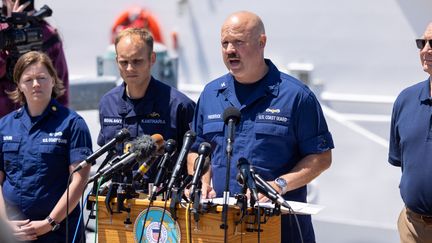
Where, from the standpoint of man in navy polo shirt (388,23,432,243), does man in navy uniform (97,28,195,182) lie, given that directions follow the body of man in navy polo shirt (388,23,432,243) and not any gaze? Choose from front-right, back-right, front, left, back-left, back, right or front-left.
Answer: front-right

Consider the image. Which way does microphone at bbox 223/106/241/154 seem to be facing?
away from the camera

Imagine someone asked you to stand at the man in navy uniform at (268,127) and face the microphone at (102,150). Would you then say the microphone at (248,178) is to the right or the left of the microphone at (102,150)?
left

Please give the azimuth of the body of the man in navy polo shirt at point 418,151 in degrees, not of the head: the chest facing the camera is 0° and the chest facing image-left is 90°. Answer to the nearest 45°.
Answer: approximately 45°

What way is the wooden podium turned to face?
toward the camera

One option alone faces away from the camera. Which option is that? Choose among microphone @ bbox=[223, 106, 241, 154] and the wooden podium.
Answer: the microphone

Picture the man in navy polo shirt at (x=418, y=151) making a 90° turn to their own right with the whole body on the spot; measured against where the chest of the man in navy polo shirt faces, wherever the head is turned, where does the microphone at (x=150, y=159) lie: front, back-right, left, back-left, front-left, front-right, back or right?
left

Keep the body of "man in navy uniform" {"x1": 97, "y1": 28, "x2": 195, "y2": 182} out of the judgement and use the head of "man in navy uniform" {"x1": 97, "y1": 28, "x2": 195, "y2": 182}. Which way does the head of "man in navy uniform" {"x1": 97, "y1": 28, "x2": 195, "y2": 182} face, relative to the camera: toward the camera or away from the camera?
toward the camera

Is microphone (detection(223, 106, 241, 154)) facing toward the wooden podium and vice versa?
no

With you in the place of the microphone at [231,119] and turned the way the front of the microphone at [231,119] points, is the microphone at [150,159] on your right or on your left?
on your left

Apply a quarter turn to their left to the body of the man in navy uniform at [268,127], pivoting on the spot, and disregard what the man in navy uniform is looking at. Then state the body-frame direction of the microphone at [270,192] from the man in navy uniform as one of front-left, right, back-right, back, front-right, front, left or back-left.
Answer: front-right

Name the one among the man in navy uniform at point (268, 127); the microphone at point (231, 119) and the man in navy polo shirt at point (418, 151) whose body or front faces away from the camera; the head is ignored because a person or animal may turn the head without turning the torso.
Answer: the microphone

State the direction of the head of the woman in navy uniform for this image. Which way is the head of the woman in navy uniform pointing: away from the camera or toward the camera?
toward the camera

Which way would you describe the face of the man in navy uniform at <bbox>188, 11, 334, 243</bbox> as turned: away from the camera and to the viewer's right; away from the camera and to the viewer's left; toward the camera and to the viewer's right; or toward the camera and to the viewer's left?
toward the camera and to the viewer's left

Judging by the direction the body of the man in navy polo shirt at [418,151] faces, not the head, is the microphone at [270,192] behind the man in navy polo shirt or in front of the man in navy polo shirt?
in front

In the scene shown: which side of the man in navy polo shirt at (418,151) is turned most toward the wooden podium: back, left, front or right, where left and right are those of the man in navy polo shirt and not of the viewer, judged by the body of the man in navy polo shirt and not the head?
front

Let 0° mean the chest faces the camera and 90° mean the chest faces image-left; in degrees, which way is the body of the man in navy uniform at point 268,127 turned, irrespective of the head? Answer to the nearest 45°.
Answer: approximately 45°

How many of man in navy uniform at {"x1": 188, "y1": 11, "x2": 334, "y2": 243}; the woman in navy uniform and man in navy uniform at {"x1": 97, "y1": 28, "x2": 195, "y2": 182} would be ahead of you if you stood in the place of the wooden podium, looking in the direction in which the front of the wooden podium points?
0

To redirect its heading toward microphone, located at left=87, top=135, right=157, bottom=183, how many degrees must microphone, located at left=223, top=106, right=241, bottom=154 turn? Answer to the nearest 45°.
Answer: approximately 90° to its left
